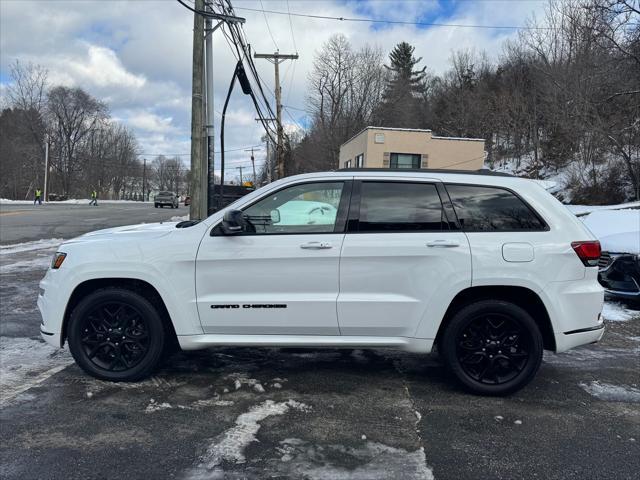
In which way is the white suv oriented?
to the viewer's left

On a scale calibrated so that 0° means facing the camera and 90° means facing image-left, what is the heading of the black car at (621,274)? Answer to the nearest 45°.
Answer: approximately 45°

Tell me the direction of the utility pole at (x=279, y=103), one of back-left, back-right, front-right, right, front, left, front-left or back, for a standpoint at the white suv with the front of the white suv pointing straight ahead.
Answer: right

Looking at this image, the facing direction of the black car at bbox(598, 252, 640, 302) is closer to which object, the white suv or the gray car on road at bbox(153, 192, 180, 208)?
the white suv

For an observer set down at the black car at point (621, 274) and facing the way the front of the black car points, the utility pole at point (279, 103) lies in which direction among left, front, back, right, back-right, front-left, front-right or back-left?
right

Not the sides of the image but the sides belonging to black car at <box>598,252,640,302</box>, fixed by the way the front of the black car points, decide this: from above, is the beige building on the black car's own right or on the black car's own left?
on the black car's own right

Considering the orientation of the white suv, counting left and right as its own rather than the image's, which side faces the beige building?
right

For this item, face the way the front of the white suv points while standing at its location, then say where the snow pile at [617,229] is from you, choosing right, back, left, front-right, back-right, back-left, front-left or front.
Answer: back-right

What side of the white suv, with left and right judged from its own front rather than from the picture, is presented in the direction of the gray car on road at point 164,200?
right
